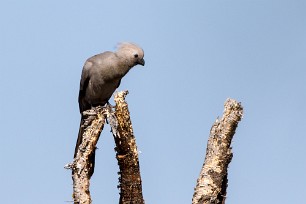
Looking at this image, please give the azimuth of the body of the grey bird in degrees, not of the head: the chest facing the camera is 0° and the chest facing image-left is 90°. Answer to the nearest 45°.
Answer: approximately 315°
